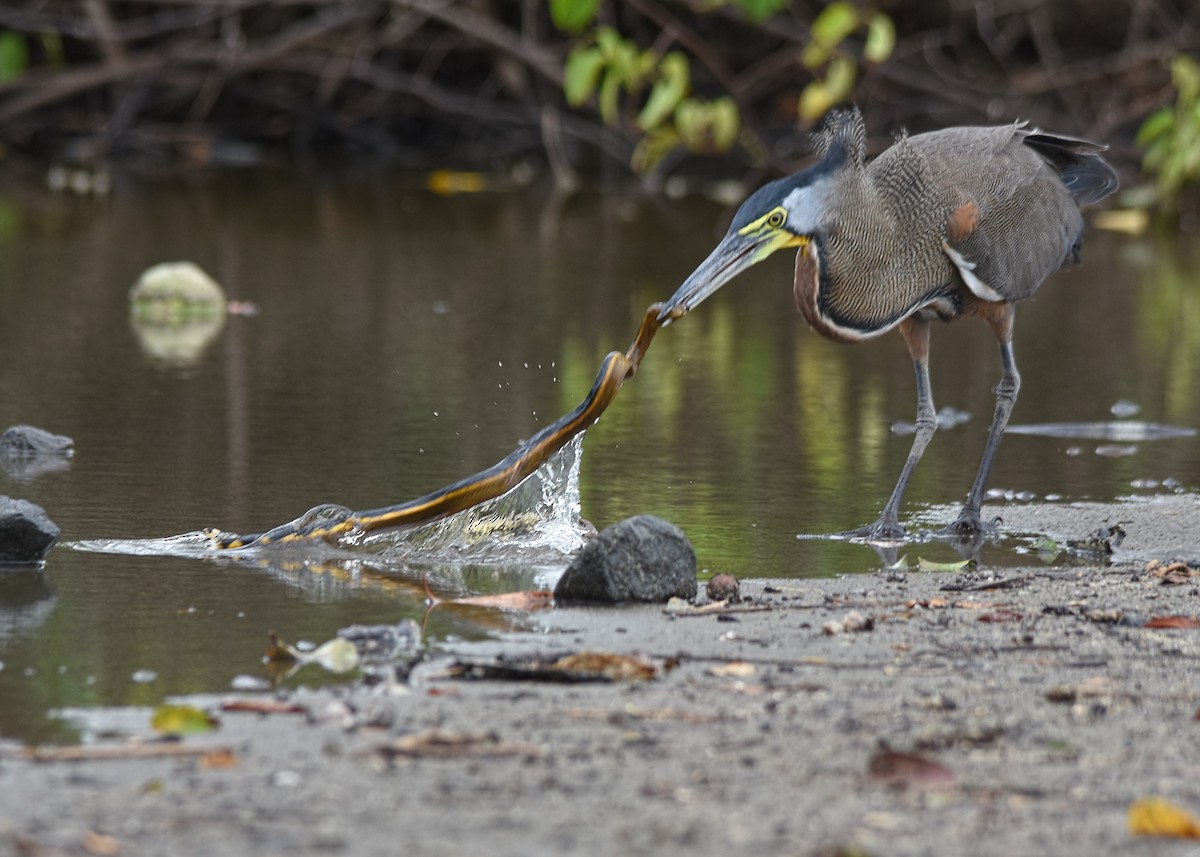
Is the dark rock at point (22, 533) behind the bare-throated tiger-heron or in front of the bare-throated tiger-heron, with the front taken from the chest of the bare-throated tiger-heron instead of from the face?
in front

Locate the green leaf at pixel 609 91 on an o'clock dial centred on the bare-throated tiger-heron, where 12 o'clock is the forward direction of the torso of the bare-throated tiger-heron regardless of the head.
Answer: The green leaf is roughly at 4 o'clock from the bare-throated tiger-heron.

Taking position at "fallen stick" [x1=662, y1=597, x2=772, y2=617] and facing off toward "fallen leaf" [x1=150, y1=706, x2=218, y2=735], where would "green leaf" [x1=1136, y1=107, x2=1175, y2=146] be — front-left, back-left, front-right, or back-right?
back-right

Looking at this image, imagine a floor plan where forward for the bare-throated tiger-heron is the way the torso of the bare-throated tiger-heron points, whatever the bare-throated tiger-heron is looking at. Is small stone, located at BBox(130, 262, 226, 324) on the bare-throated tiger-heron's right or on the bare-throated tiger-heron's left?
on the bare-throated tiger-heron's right

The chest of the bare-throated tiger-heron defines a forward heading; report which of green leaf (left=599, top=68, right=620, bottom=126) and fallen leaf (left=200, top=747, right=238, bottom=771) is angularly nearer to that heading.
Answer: the fallen leaf

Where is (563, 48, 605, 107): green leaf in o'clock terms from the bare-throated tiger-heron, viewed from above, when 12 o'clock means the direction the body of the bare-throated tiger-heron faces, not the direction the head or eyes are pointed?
The green leaf is roughly at 4 o'clock from the bare-throated tiger-heron.

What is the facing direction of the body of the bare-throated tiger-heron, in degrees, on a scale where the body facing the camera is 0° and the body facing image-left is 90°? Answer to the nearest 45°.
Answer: approximately 45°

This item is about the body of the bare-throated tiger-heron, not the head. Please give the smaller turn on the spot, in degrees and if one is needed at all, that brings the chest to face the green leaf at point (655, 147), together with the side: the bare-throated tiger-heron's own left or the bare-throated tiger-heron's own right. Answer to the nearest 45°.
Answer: approximately 135° to the bare-throated tiger-heron's own right

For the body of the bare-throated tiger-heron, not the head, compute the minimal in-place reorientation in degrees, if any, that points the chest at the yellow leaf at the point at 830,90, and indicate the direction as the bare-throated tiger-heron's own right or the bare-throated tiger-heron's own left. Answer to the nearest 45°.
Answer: approximately 135° to the bare-throated tiger-heron's own right
